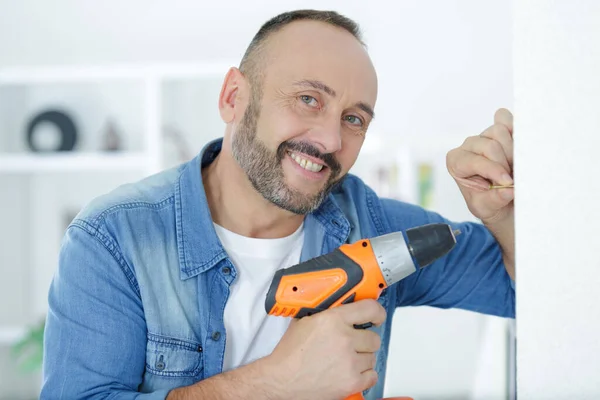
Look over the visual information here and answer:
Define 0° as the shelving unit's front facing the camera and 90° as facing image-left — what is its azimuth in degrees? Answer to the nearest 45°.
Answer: approximately 0°

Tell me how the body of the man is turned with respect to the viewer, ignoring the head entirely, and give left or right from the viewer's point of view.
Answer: facing the viewer and to the right of the viewer

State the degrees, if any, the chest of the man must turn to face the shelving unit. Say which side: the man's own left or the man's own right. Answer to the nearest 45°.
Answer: approximately 180°

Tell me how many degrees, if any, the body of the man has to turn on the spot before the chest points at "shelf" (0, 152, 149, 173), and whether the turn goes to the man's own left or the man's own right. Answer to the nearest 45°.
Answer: approximately 180°

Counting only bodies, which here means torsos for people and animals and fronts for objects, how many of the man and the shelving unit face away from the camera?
0

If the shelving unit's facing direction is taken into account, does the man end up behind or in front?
in front
